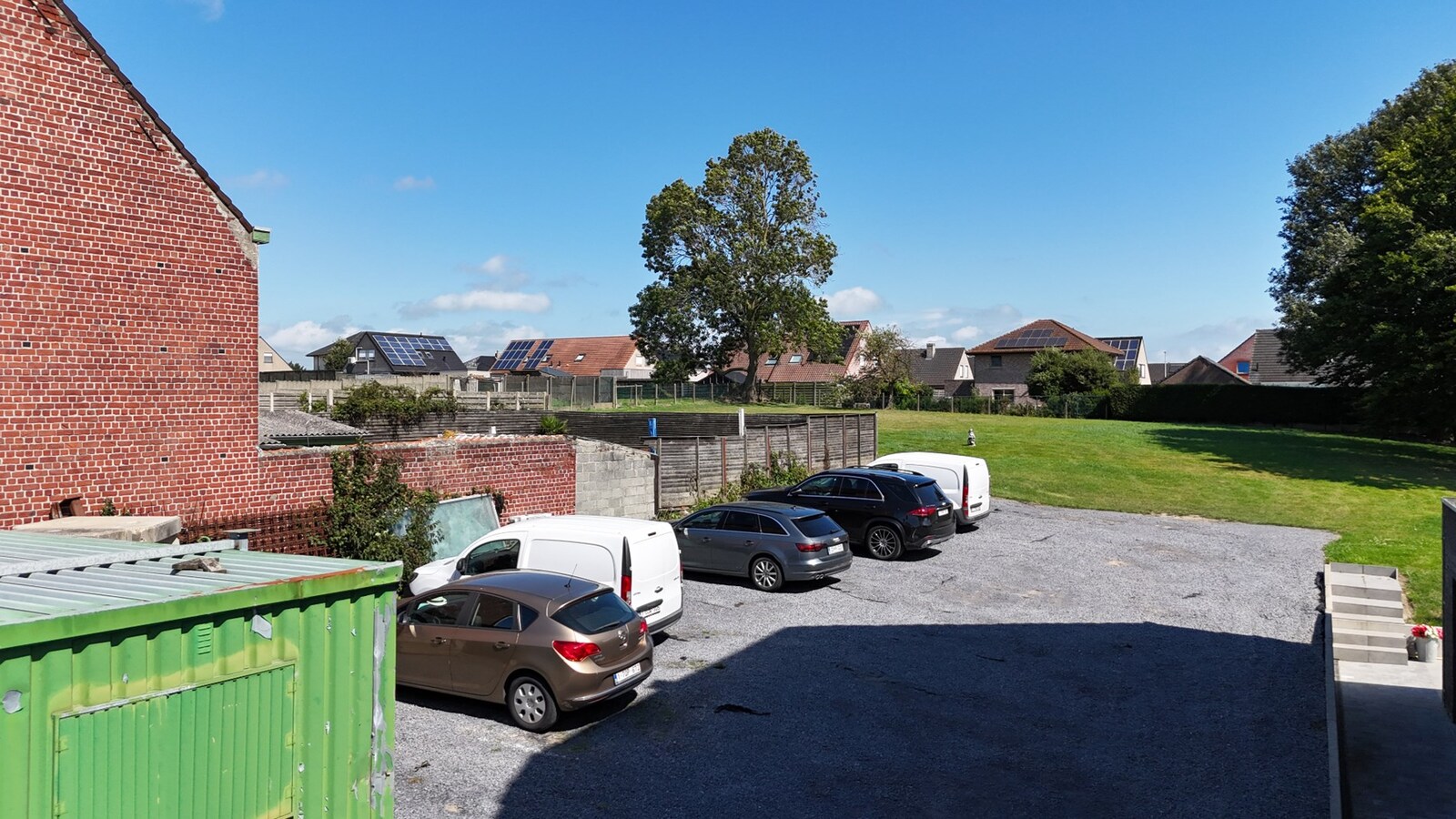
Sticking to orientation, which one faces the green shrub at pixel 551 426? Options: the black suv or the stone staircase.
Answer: the black suv

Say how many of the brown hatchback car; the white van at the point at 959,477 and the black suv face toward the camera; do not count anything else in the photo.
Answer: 0

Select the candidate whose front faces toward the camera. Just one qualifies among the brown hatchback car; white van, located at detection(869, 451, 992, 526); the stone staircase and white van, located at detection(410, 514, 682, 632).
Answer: the stone staircase

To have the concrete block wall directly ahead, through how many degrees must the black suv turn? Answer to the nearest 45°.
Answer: approximately 45° to its left

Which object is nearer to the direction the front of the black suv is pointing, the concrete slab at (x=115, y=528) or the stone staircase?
the concrete slab

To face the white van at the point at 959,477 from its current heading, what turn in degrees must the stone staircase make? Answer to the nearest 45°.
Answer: approximately 90° to its right

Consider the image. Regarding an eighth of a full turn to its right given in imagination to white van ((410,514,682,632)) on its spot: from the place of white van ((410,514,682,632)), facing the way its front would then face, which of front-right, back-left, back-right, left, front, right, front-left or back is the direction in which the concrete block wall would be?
front

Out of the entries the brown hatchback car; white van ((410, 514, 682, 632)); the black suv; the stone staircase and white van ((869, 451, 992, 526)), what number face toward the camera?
1

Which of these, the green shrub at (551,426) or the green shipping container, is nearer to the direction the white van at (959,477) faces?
the green shrub

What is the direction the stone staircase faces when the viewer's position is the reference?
facing the viewer

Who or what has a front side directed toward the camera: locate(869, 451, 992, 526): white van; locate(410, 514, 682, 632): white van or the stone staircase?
the stone staircase

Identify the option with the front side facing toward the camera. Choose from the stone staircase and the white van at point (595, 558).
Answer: the stone staircase

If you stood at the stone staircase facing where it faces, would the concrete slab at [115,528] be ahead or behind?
ahead

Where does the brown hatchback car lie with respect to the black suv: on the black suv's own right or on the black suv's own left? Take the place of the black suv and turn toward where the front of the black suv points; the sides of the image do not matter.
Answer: on the black suv's own left

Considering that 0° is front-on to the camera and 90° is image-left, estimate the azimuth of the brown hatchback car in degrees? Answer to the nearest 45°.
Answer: approximately 135°

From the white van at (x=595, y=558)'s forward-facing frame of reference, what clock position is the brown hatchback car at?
The brown hatchback car is roughly at 8 o'clock from the white van.

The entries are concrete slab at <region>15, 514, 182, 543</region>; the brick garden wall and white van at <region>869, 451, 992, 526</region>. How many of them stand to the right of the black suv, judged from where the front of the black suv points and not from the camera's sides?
1

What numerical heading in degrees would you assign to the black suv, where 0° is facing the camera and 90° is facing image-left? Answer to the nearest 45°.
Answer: approximately 135°
